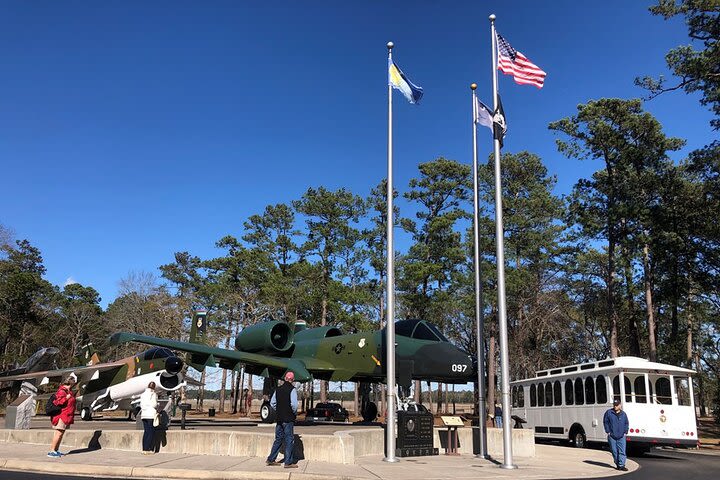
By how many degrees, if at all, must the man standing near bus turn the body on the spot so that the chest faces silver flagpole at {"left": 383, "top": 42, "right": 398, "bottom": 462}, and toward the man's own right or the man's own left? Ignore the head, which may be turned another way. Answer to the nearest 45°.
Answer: approximately 45° to the man's own right

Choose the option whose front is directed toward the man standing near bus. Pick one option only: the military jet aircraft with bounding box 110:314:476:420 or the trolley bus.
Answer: the military jet aircraft

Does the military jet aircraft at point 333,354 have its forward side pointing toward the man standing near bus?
yes

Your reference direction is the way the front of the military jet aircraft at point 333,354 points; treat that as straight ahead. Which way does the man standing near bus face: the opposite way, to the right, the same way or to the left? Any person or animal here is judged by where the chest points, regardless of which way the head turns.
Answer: to the right

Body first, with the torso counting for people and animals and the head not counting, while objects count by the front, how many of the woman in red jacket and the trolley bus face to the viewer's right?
1

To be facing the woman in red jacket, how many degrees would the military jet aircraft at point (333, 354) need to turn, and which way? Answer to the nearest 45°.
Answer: approximately 90° to its right
